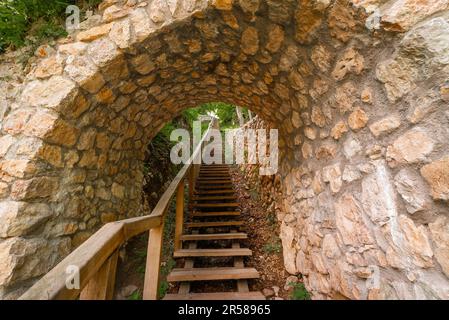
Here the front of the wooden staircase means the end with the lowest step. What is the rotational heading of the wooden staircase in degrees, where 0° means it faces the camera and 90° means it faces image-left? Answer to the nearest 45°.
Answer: approximately 0°

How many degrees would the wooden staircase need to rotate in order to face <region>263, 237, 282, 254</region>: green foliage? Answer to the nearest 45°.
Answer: approximately 90° to its left

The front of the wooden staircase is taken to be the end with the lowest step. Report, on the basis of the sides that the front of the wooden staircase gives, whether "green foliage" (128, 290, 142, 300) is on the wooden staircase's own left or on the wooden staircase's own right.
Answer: on the wooden staircase's own right

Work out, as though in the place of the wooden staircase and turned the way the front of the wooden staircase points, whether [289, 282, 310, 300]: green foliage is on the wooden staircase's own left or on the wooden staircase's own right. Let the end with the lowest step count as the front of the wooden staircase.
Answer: on the wooden staircase's own left

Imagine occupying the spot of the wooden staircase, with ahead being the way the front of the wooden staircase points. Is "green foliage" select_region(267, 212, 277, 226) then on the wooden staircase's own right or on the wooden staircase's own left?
on the wooden staircase's own left
